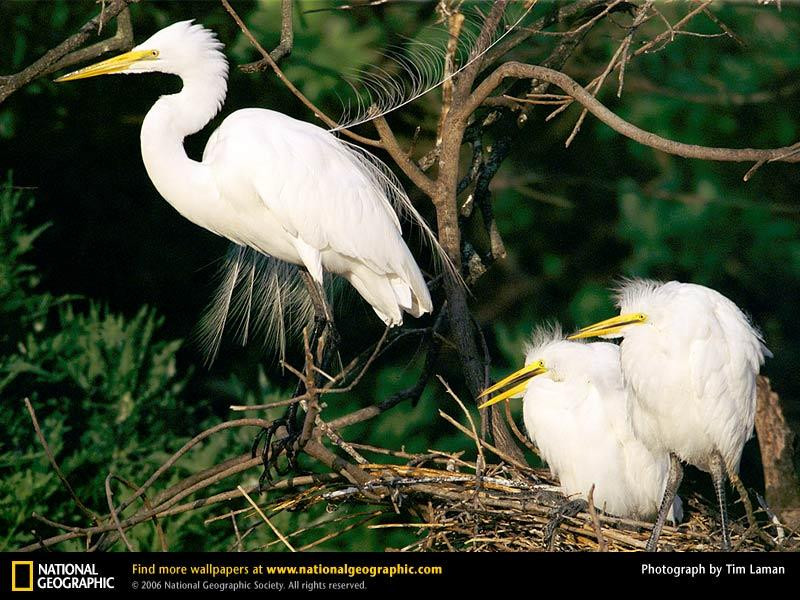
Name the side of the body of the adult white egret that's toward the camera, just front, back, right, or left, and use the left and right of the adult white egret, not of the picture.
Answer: left

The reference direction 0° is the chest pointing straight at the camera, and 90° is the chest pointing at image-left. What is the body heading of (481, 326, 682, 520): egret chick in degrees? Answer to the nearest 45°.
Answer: approximately 90°

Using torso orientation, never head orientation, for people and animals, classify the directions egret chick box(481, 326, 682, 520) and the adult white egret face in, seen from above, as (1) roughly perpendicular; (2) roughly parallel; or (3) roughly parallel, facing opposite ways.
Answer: roughly parallel

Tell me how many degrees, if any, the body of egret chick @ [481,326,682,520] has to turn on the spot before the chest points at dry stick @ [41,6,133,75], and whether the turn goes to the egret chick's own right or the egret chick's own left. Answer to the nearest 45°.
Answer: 0° — it already faces it

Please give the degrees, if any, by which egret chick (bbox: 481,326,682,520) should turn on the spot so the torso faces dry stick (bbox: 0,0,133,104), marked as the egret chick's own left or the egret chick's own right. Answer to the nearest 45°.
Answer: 0° — it already faces it

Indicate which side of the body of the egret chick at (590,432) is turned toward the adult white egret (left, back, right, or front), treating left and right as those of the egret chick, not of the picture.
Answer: front
